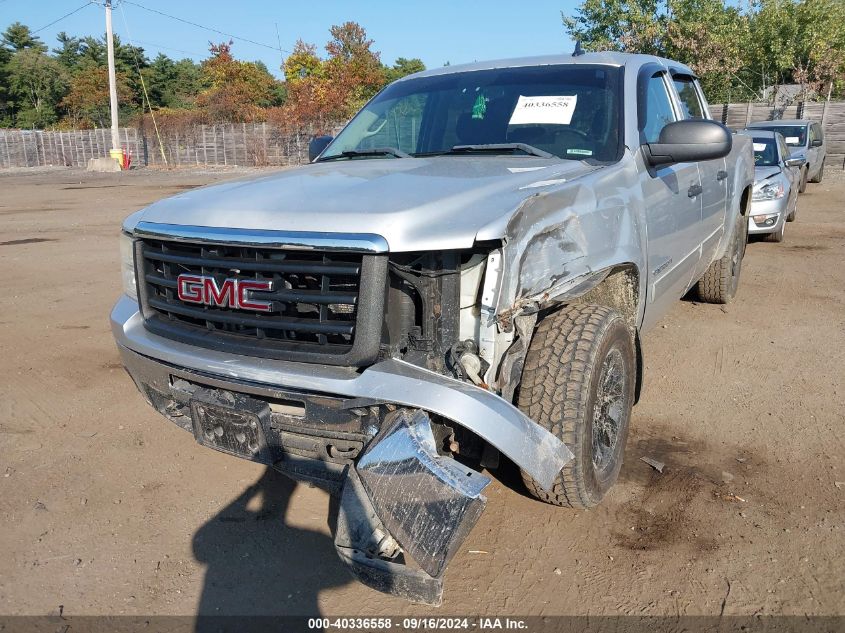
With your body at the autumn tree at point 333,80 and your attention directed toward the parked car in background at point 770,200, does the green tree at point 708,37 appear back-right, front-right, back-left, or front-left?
front-left

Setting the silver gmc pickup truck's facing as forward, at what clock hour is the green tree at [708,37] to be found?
The green tree is roughly at 5 o'clock from the silver gmc pickup truck.

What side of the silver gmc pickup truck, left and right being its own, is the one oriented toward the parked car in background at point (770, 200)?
back

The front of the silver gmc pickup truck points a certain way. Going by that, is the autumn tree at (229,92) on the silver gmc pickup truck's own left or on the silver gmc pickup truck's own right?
on the silver gmc pickup truck's own right

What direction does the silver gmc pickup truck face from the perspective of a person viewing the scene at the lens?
facing the viewer and to the left of the viewer

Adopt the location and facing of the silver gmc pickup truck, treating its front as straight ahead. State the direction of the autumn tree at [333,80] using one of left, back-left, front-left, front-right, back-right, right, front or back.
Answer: back-right

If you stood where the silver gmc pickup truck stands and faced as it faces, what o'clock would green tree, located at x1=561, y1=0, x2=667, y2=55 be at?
The green tree is roughly at 5 o'clock from the silver gmc pickup truck.

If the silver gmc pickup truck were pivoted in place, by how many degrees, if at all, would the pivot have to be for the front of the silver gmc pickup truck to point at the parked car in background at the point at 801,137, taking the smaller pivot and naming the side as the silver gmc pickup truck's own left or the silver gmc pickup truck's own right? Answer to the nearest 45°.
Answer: approximately 180°
